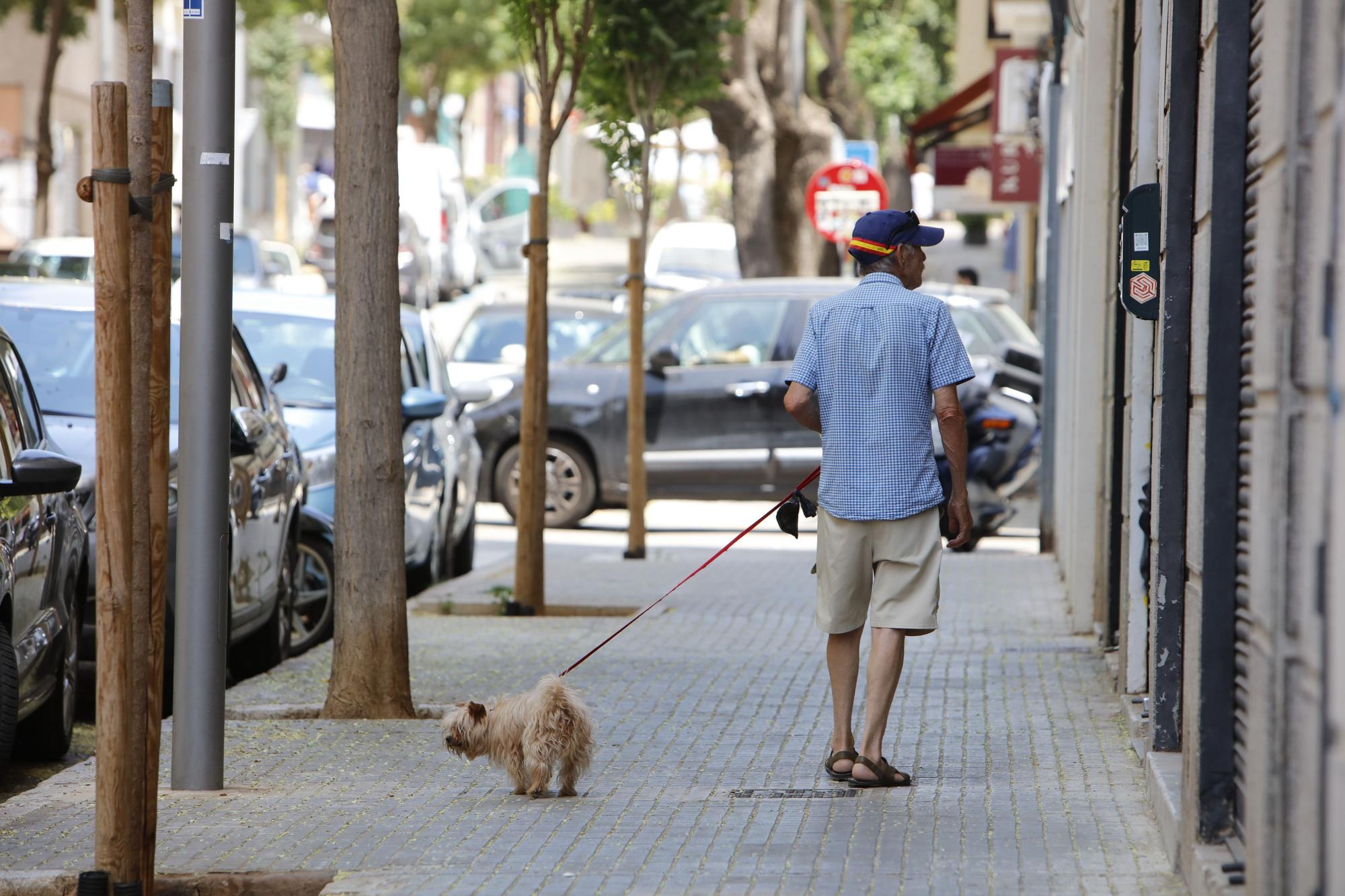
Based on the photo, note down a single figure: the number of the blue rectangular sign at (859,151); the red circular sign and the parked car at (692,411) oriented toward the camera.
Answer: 2

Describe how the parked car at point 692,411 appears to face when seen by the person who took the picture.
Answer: facing to the left of the viewer

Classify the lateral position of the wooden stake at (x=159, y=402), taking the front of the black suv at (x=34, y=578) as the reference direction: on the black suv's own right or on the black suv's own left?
on the black suv's own left

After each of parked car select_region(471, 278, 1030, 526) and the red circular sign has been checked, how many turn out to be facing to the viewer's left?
1

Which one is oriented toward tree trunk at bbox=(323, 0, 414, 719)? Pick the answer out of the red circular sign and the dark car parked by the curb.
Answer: the red circular sign

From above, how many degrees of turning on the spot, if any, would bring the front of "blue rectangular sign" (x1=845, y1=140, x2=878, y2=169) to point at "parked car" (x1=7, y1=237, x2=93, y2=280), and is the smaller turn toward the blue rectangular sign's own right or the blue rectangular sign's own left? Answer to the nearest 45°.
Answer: approximately 45° to the blue rectangular sign's own right

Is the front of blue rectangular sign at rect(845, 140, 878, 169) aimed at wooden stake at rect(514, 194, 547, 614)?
yes

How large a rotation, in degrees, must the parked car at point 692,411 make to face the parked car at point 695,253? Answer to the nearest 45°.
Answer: approximately 90° to its right

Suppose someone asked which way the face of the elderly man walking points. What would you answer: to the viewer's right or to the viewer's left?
to the viewer's right

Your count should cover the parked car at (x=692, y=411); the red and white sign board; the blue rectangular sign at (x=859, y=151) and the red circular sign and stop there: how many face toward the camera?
3

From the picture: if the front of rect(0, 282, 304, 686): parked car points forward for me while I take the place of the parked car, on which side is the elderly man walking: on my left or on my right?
on my left

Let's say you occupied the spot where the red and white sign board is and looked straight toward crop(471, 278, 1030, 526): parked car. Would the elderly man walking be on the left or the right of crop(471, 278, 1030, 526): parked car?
left

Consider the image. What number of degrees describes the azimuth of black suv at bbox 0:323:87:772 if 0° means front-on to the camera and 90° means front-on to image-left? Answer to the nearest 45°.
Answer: approximately 45°
